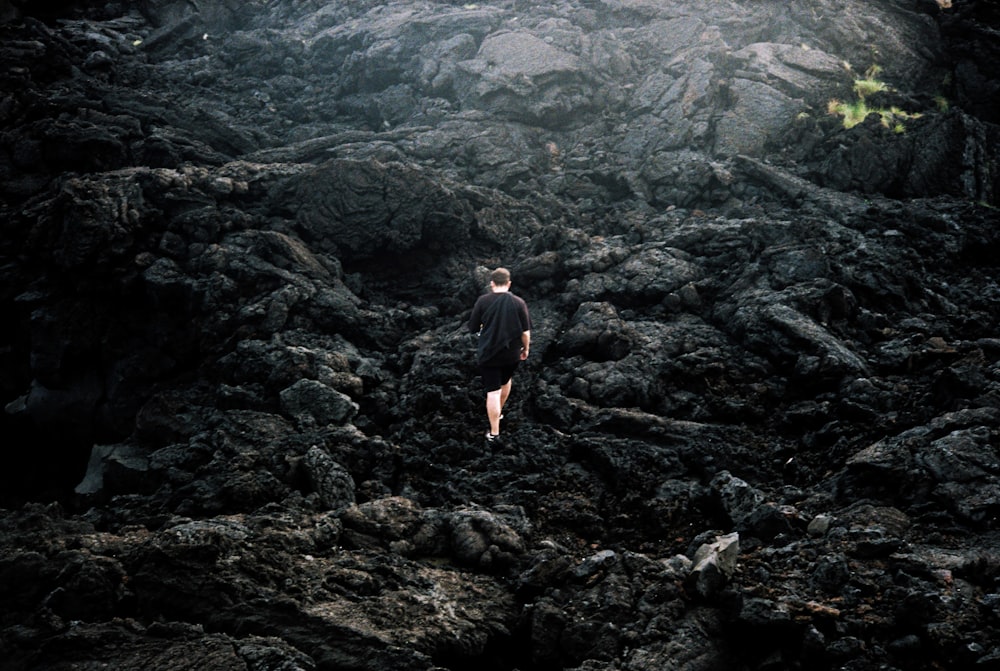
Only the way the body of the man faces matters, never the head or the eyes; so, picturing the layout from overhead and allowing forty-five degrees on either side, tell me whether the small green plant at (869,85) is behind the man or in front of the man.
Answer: in front

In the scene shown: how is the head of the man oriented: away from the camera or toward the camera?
away from the camera

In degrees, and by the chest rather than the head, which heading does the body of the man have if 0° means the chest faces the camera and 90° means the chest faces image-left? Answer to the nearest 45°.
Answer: approximately 180°

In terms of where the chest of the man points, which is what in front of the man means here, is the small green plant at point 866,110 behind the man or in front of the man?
in front
